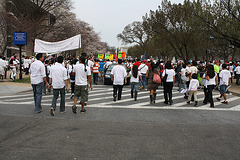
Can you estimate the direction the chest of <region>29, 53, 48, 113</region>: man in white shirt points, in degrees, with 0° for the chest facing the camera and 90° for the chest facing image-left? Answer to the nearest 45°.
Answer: approximately 225°
